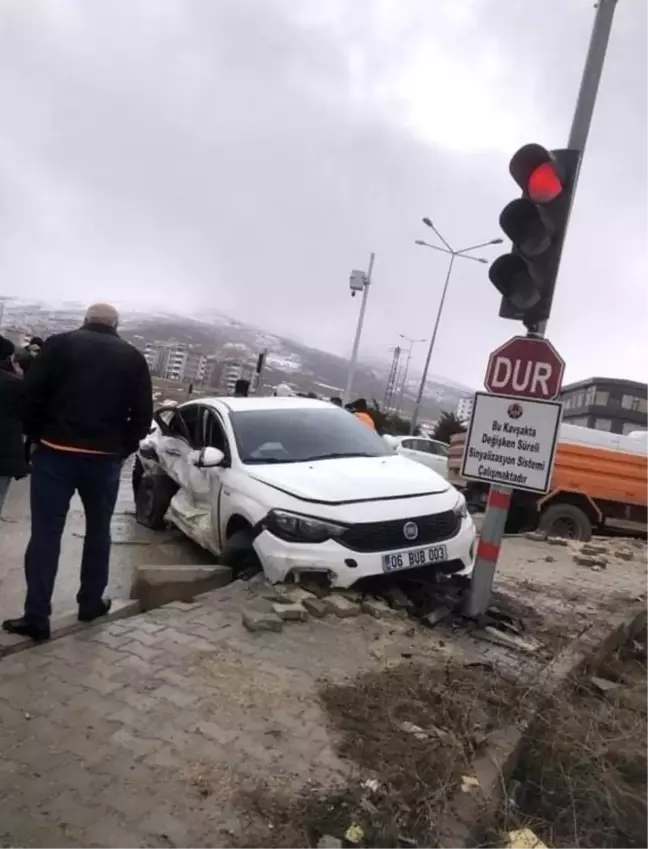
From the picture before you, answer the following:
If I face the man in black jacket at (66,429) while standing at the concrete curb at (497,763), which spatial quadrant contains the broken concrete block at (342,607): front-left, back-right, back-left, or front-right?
front-right

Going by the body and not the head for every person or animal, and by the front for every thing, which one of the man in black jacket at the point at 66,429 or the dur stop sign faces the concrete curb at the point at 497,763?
the dur stop sign

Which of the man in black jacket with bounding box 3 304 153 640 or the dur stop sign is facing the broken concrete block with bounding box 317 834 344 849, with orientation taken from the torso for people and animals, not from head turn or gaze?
the dur stop sign

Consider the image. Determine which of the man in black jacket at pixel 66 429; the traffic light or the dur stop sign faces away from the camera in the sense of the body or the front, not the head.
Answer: the man in black jacket

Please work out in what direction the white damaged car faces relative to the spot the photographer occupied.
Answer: facing the viewer and to the right of the viewer

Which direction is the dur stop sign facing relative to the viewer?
toward the camera

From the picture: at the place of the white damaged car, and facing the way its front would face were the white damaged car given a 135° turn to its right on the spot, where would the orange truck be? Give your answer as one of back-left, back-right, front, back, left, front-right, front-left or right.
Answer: back-right

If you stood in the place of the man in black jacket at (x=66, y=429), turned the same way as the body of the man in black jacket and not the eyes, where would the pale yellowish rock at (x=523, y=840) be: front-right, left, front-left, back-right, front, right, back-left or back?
back-right

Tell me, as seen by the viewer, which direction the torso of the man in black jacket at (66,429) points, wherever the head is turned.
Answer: away from the camera

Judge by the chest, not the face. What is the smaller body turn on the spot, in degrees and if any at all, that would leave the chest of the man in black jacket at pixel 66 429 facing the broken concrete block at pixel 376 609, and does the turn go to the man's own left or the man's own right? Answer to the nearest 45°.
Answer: approximately 90° to the man's own right

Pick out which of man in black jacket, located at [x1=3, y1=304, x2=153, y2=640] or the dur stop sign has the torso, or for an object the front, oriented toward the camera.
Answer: the dur stop sign

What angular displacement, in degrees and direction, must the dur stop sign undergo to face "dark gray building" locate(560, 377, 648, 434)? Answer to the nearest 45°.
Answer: approximately 180°

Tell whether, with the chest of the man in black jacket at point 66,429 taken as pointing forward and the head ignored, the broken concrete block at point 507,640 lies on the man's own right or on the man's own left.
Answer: on the man's own right

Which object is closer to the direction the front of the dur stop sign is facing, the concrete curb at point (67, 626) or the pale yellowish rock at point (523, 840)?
the pale yellowish rock

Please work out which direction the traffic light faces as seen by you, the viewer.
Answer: facing the viewer and to the left of the viewer

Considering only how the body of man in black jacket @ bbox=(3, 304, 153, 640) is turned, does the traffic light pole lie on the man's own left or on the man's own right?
on the man's own right

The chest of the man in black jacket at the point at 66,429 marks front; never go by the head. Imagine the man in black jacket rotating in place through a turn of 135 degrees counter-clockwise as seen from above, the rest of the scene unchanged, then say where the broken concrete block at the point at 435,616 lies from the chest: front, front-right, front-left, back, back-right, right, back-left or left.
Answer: back-left

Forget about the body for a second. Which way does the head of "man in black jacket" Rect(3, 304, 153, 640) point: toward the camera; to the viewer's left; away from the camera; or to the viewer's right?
away from the camera
